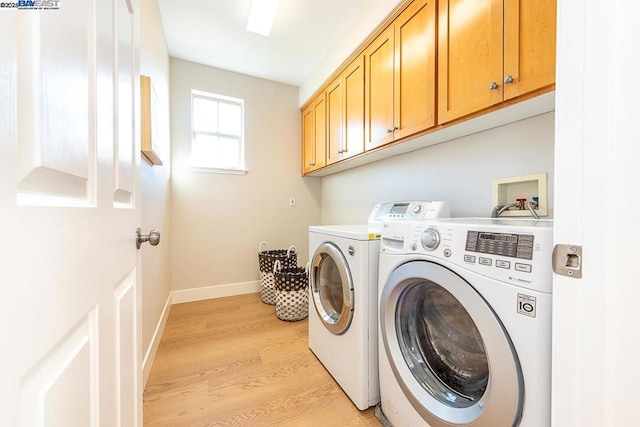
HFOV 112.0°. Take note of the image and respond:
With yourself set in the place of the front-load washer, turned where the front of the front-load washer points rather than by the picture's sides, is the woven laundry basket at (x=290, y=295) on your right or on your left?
on your right

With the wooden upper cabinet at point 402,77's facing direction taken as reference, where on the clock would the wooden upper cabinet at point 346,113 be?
the wooden upper cabinet at point 346,113 is roughly at 3 o'clock from the wooden upper cabinet at point 402,77.
